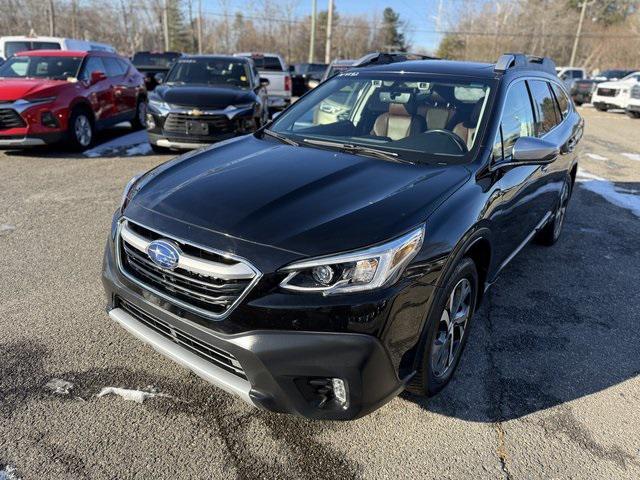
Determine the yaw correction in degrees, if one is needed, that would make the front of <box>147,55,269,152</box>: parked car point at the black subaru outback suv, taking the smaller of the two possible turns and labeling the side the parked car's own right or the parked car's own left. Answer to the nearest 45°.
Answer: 0° — it already faces it

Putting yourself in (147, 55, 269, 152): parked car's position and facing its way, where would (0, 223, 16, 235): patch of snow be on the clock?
The patch of snow is roughly at 1 o'clock from the parked car.

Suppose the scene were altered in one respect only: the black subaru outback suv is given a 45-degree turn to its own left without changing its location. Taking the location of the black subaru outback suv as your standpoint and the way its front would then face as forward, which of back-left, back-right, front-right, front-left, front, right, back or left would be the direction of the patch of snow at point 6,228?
back-right

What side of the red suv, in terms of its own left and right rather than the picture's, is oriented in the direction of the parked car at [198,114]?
left

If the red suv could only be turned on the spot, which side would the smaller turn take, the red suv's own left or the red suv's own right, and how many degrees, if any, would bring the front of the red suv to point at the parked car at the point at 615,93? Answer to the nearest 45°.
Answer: approximately 135° to the red suv's own left

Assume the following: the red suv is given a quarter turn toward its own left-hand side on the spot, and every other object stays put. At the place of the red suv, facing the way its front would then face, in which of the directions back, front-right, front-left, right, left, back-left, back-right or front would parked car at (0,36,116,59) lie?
back-left

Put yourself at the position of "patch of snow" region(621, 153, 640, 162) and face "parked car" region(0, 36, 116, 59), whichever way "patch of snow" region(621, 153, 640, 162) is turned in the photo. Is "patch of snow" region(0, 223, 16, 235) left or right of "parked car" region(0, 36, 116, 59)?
left

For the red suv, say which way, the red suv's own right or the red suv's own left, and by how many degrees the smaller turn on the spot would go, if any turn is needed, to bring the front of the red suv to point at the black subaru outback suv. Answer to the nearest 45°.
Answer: approximately 45° to the red suv's own left

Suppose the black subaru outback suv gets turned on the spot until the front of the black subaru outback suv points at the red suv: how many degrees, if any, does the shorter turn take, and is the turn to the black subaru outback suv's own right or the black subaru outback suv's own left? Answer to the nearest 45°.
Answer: approximately 90° to the black subaru outback suv's own right

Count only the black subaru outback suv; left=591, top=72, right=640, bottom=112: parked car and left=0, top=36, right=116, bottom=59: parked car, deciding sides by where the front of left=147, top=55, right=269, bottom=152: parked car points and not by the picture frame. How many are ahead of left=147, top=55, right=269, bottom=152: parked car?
1

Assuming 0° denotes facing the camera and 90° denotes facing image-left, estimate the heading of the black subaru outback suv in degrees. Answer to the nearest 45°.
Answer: approximately 45°
